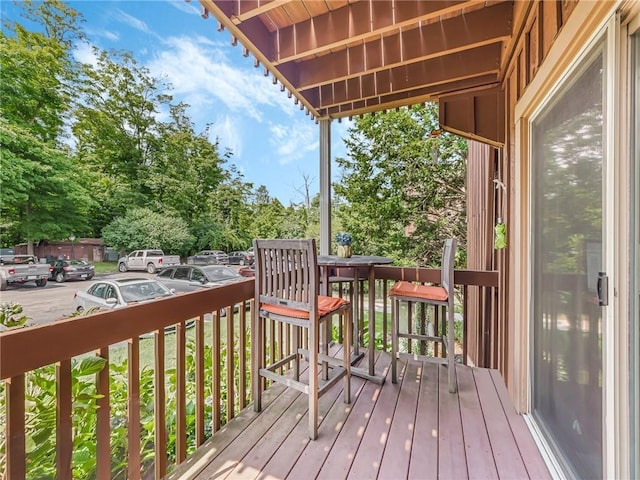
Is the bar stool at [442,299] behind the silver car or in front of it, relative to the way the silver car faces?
in front

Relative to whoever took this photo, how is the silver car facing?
facing the viewer and to the right of the viewer

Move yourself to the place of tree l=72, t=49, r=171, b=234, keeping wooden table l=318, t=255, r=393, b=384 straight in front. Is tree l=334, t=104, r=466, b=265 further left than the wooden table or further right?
left

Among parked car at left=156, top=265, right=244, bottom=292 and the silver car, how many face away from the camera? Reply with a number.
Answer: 0
